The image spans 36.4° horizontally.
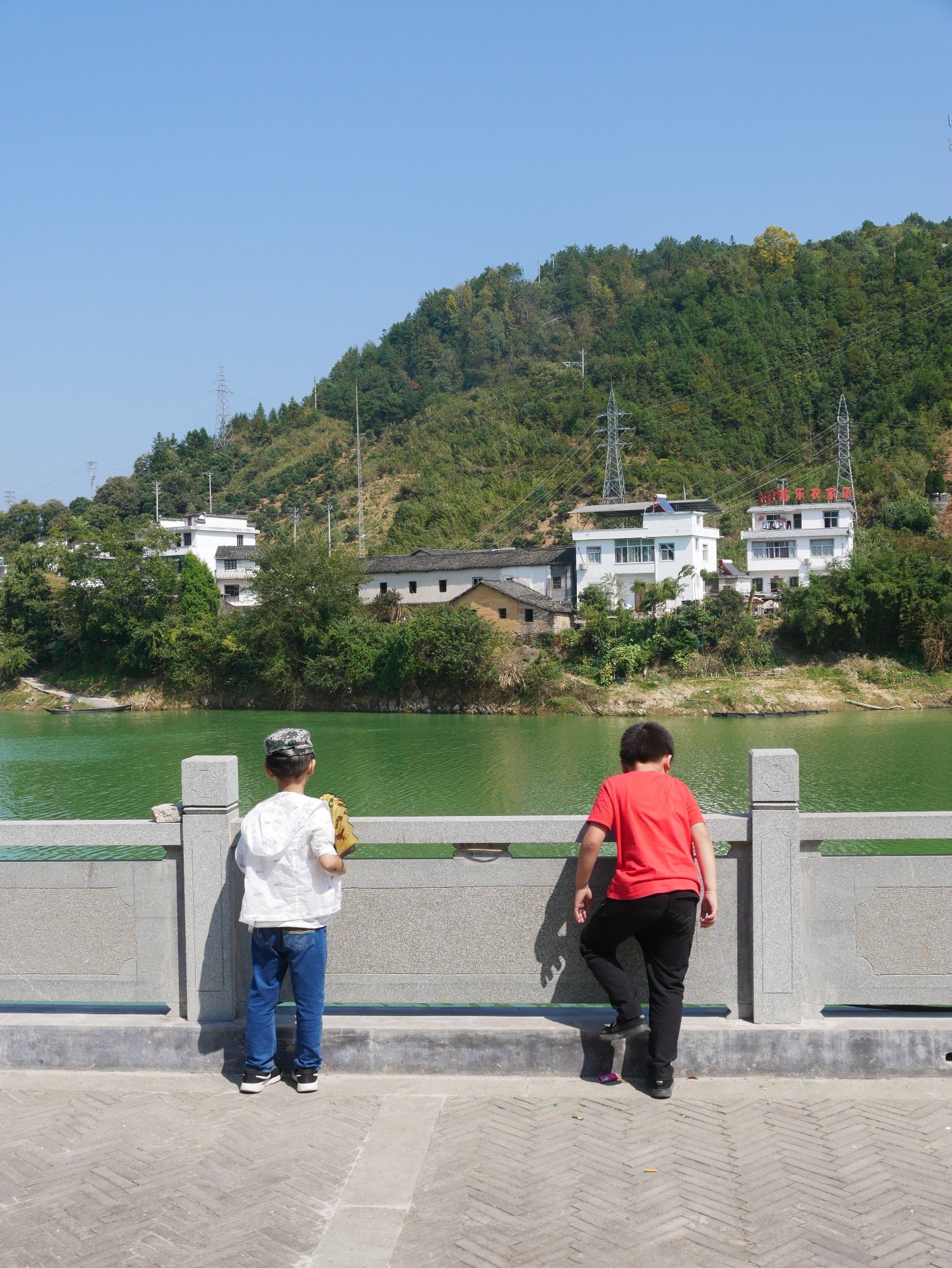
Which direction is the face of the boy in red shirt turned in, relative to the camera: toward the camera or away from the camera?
away from the camera

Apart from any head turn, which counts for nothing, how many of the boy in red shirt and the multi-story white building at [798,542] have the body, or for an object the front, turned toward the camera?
1

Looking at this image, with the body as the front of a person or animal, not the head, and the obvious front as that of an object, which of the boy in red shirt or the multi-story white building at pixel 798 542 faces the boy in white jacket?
the multi-story white building

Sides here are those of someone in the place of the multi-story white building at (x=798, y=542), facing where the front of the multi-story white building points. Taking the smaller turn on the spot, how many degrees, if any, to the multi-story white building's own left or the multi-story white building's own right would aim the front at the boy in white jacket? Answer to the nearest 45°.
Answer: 0° — it already faces them

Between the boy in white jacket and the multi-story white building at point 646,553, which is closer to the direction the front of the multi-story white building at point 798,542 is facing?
the boy in white jacket

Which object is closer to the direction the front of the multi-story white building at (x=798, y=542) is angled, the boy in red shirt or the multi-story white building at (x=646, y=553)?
the boy in red shirt

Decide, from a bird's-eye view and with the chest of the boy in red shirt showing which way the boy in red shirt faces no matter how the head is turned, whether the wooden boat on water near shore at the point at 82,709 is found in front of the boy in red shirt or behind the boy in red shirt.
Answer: in front

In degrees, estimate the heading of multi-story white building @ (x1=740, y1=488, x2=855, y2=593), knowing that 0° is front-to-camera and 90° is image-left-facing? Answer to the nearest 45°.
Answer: approximately 0°

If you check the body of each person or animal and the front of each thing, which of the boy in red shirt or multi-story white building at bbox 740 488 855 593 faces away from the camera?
the boy in red shirt

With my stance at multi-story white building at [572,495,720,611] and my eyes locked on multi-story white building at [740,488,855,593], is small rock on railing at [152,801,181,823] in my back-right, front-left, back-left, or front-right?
back-right

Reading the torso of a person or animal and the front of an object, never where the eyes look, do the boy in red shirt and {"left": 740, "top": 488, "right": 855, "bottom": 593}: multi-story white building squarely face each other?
yes

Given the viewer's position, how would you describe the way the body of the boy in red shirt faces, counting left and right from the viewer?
facing away from the viewer

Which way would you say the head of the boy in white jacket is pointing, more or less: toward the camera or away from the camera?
away from the camera

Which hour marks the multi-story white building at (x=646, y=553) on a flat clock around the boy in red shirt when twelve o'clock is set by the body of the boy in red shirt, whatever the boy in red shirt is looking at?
The multi-story white building is roughly at 12 o'clock from the boy in red shirt.

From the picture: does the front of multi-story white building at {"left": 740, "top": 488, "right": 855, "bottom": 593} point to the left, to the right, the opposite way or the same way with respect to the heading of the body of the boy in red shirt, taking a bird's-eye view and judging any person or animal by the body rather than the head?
the opposite way

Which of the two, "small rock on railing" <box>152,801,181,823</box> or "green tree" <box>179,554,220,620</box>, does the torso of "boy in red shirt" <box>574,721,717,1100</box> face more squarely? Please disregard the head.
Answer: the green tree

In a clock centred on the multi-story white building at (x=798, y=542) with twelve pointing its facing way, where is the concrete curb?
The concrete curb is roughly at 12 o'clock from the multi-story white building.

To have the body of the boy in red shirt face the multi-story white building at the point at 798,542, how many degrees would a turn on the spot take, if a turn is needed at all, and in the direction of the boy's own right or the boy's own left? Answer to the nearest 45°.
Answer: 0° — they already face it
